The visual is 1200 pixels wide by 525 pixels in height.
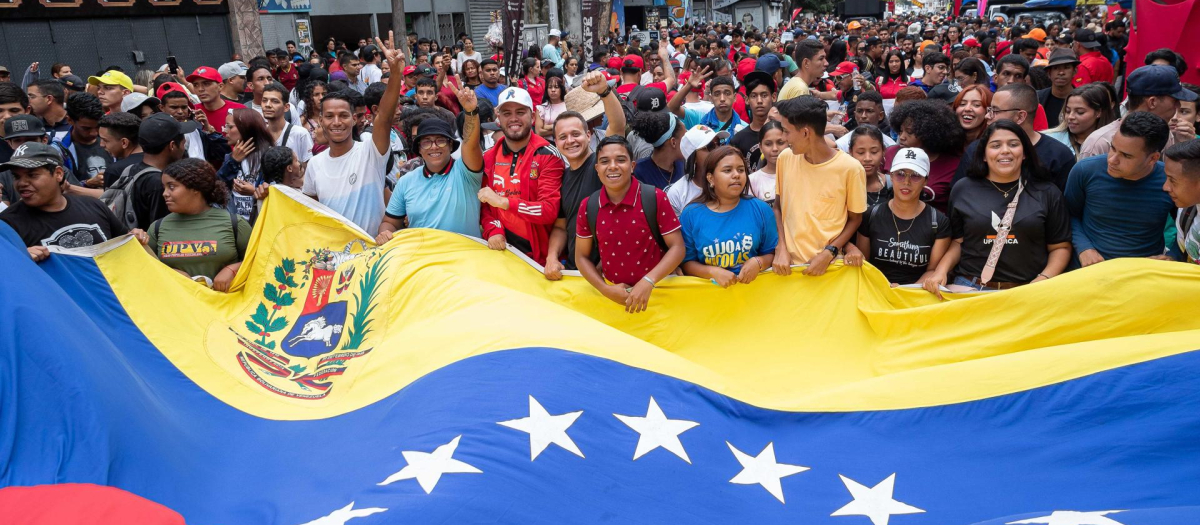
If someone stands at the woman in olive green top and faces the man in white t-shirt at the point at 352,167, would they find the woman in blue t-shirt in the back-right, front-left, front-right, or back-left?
front-right

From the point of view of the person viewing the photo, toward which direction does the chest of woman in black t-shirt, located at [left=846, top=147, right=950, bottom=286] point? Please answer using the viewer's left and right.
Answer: facing the viewer

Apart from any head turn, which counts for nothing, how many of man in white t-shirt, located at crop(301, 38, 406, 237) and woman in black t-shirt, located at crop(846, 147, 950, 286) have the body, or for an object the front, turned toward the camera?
2

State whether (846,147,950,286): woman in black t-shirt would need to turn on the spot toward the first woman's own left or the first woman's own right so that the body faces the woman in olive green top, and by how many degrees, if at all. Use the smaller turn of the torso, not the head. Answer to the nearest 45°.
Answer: approximately 90° to the first woman's own right

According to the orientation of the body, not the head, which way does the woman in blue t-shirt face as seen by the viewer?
toward the camera

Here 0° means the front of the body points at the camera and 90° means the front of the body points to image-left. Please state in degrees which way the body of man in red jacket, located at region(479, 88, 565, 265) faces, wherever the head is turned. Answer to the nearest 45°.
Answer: approximately 45°

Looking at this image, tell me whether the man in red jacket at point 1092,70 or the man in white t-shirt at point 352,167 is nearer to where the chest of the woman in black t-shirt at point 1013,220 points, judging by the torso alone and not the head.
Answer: the man in white t-shirt

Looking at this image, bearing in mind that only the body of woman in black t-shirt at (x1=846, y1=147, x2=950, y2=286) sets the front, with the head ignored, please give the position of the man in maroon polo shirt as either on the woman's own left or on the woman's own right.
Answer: on the woman's own right

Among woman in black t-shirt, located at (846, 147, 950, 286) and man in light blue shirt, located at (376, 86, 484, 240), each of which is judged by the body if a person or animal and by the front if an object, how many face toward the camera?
2

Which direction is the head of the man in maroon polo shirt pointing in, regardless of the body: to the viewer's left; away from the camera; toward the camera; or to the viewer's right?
toward the camera

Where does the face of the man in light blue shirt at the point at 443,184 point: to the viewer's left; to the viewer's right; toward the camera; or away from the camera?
toward the camera

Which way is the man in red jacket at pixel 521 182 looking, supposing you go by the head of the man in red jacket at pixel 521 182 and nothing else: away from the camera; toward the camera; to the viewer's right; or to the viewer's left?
toward the camera

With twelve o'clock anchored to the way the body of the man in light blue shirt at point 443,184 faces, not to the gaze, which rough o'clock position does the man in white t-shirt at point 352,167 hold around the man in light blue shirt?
The man in white t-shirt is roughly at 4 o'clock from the man in light blue shirt.

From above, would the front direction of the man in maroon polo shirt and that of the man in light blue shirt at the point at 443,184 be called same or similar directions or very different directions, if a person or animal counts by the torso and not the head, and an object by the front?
same or similar directions

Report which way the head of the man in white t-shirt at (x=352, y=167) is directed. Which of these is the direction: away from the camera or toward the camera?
toward the camera

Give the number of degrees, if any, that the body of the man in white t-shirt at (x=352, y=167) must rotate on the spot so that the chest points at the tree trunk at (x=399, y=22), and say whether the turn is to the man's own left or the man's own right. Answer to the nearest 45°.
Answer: approximately 180°

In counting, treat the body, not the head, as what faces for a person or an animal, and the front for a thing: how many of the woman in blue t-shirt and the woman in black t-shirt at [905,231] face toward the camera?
2

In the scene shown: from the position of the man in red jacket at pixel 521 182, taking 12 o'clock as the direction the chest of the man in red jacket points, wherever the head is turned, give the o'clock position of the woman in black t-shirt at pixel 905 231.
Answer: The woman in black t-shirt is roughly at 8 o'clock from the man in red jacket.

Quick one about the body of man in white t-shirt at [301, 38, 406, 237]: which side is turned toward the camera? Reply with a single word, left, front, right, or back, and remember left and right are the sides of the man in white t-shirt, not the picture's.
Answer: front

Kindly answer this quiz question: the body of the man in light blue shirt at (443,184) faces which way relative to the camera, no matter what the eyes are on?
toward the camera

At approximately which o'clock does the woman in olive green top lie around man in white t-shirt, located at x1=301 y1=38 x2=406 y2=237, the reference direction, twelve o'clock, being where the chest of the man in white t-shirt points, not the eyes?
The woman in olive green top is roughly at 2 o'clock from the man in white t-shirt.

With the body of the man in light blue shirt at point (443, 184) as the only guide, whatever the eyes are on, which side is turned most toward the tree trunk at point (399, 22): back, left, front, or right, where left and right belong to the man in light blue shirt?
back
